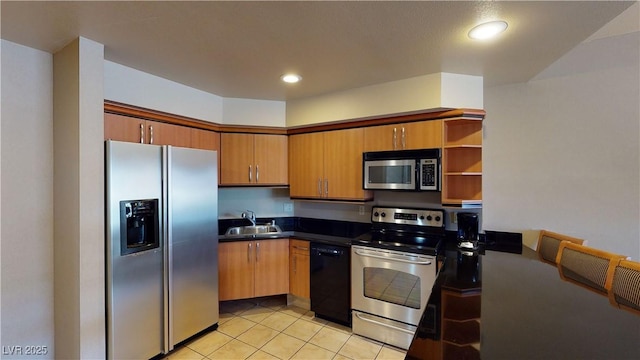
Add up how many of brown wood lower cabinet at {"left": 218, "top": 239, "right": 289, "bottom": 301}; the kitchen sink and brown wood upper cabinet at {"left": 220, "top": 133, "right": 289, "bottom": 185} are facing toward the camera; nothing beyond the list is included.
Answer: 3

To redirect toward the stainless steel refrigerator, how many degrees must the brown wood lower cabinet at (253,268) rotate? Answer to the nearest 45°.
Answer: approximately 45° to its right

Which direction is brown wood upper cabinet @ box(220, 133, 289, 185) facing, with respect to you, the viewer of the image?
facing the viewer

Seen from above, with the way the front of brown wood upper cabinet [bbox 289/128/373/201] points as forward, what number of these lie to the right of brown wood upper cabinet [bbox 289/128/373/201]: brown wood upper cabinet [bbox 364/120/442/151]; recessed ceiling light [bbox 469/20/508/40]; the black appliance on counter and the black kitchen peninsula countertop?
0

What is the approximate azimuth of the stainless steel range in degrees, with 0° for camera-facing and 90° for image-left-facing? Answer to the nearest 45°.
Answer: approximately 45°

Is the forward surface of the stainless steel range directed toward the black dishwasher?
no

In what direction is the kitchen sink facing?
toward the camera

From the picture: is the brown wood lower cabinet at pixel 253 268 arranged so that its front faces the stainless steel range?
no

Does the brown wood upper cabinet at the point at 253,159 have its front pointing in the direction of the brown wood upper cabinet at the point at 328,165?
no

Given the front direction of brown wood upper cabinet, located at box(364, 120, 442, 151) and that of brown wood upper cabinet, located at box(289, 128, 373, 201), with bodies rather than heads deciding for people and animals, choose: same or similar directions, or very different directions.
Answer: same or similar directions

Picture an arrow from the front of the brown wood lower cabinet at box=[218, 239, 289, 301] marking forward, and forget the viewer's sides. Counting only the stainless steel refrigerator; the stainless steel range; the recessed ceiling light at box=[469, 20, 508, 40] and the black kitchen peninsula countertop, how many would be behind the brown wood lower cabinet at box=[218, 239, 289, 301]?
0

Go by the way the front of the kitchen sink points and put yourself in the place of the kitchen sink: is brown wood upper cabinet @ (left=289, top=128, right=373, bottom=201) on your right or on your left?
on your left

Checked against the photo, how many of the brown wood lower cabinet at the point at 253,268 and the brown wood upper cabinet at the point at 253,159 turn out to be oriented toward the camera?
2

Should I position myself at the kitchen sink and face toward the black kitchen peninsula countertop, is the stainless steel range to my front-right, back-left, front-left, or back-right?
front-left

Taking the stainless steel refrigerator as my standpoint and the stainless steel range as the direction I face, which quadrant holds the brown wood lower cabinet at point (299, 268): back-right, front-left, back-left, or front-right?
front-left

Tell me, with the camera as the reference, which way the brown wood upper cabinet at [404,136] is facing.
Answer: facing the viewer and to the left of the viewer
